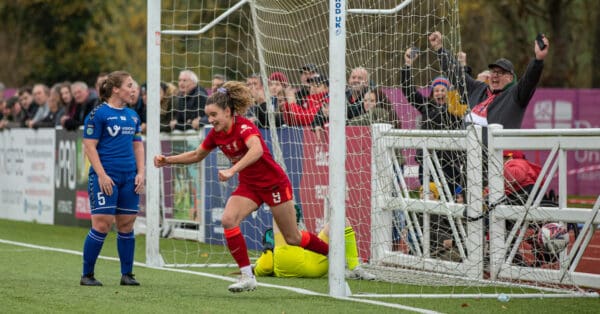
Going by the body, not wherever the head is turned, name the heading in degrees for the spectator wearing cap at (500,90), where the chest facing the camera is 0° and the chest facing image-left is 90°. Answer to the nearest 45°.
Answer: approximately 45°

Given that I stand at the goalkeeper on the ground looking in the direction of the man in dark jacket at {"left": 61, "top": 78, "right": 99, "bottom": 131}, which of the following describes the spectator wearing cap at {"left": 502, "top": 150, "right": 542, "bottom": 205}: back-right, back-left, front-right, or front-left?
back-right

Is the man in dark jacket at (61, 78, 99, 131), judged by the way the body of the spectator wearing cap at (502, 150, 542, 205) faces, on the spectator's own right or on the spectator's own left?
on the spectator's own right

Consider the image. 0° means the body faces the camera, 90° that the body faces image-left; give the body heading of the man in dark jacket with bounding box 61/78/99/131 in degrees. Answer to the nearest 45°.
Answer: approximately 45°

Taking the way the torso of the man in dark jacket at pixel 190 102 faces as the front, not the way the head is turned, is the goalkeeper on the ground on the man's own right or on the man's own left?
on the man's own left

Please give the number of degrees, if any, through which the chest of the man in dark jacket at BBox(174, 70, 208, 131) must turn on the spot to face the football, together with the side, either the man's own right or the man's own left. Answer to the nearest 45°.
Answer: approximately 90° to the man's own left
